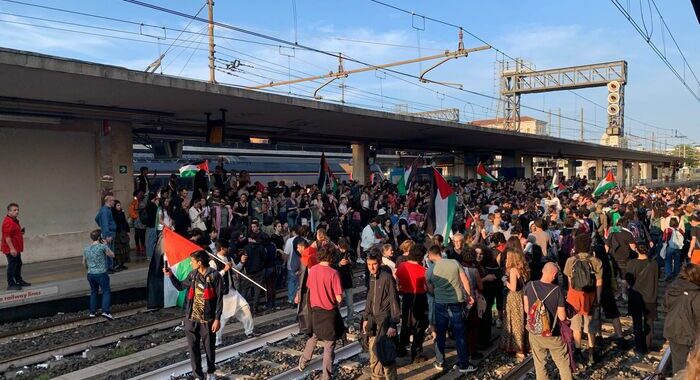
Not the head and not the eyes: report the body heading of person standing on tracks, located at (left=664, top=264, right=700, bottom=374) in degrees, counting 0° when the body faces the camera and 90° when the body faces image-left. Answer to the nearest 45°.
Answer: approximately 180°

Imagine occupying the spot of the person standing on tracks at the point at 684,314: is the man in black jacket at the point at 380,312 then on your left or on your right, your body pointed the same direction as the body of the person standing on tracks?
on your left

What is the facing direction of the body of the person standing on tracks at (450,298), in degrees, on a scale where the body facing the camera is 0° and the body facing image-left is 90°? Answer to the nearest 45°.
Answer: approximately 135°

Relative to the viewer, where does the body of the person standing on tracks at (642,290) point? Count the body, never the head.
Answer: away from the camera

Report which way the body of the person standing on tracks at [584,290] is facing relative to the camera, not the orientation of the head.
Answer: away from the camera

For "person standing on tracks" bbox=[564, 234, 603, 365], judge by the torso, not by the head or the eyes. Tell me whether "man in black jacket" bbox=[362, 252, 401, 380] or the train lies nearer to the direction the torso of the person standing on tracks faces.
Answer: the train

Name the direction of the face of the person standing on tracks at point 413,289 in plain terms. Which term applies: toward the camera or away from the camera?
away from the camera

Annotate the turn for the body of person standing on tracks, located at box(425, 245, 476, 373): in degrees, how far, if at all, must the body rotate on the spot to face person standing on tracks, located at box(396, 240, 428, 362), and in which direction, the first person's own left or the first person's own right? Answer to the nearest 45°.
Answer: approximately 45° to the first person's own left

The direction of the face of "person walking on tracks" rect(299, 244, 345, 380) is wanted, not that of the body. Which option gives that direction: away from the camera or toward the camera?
away from the camera
